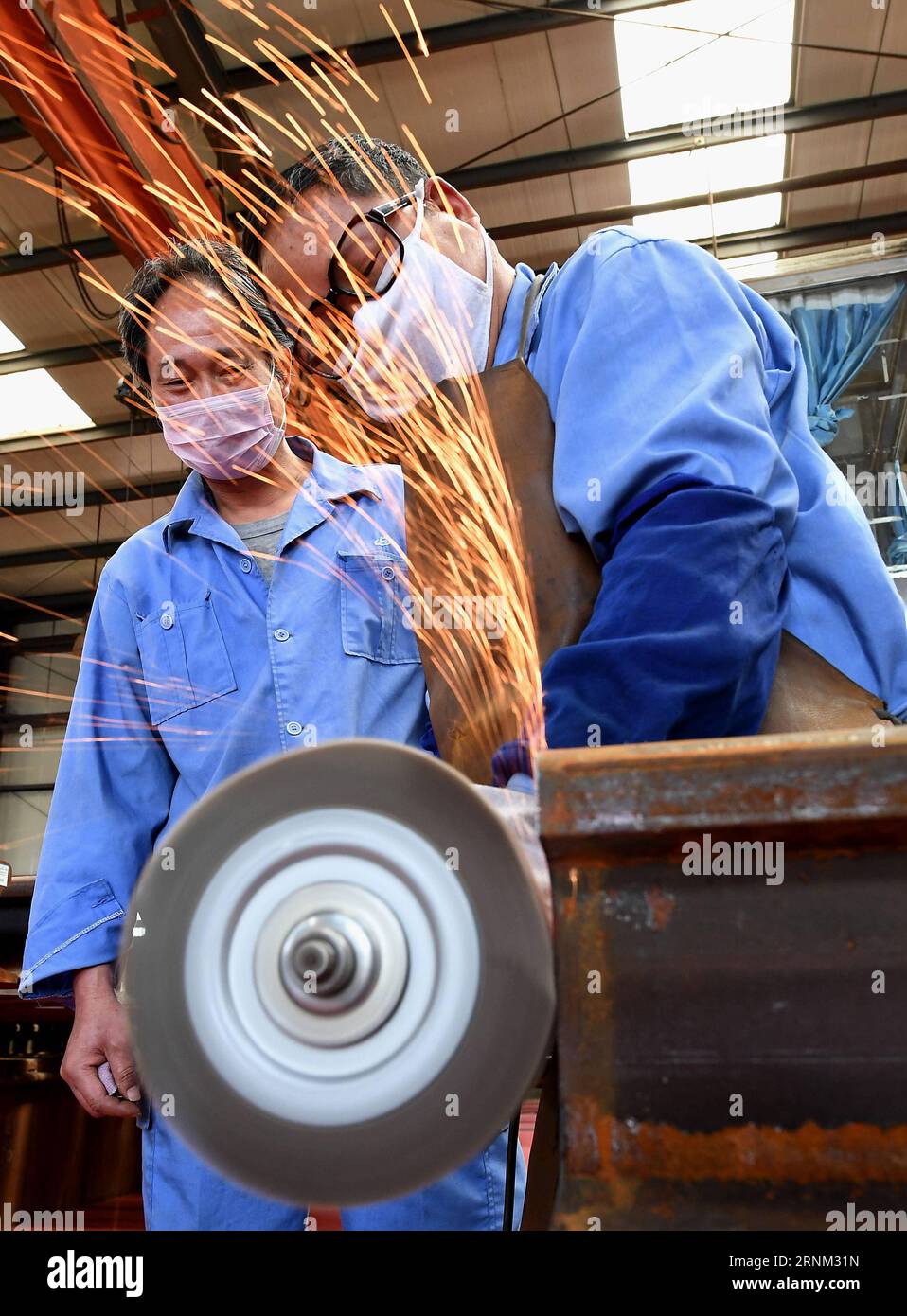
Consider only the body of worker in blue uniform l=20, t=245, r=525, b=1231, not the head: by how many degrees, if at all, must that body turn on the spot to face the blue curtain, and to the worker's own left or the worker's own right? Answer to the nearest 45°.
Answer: approximately 135° to the worker's own left

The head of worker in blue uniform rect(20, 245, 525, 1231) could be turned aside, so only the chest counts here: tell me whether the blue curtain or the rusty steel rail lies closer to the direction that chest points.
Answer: the rusty steel rail

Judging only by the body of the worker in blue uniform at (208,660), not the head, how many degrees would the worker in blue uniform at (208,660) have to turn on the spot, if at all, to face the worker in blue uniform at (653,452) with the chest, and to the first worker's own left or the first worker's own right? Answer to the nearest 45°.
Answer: approximately 45° to the first worker's own left

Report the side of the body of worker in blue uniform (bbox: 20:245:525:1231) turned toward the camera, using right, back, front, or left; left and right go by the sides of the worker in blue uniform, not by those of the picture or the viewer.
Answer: front

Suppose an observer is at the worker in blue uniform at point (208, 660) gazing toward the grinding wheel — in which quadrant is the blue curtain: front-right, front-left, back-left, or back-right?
back-left

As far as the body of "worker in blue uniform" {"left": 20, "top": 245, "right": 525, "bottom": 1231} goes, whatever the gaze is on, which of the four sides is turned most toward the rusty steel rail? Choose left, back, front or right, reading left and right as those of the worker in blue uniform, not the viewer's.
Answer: front

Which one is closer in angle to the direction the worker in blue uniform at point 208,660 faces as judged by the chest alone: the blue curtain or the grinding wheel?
the grinding wheel

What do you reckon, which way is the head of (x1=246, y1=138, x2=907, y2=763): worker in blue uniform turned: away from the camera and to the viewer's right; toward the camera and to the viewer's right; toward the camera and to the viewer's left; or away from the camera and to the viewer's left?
toward the camera and to the viewer's left

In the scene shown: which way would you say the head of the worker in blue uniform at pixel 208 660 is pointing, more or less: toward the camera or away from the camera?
toward the camera

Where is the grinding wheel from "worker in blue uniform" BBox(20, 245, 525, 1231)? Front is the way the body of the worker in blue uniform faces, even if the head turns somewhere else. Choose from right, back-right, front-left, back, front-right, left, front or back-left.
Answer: front
